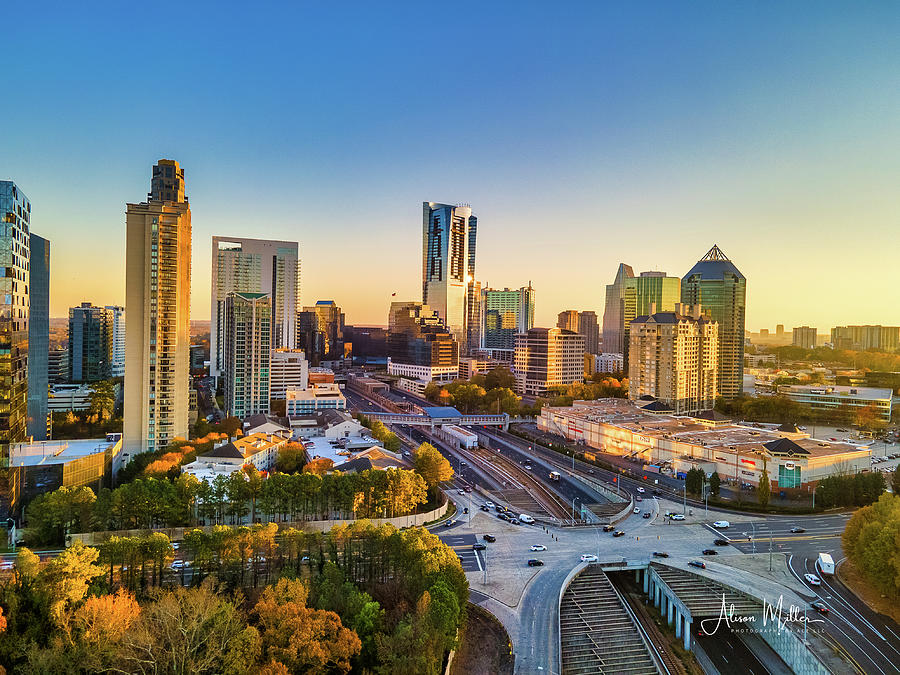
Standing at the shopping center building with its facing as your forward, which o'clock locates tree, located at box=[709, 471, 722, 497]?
The tree is roughly at 11 o'clock from the shopping center building.

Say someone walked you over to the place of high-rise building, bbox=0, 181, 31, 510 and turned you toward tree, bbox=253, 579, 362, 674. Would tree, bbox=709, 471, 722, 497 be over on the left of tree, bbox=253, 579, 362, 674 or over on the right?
left

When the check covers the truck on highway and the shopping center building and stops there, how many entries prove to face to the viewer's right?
0

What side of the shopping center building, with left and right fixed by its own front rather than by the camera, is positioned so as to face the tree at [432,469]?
front

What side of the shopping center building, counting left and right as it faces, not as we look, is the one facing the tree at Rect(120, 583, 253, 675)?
front

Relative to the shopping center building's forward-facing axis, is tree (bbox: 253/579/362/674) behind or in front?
in front
